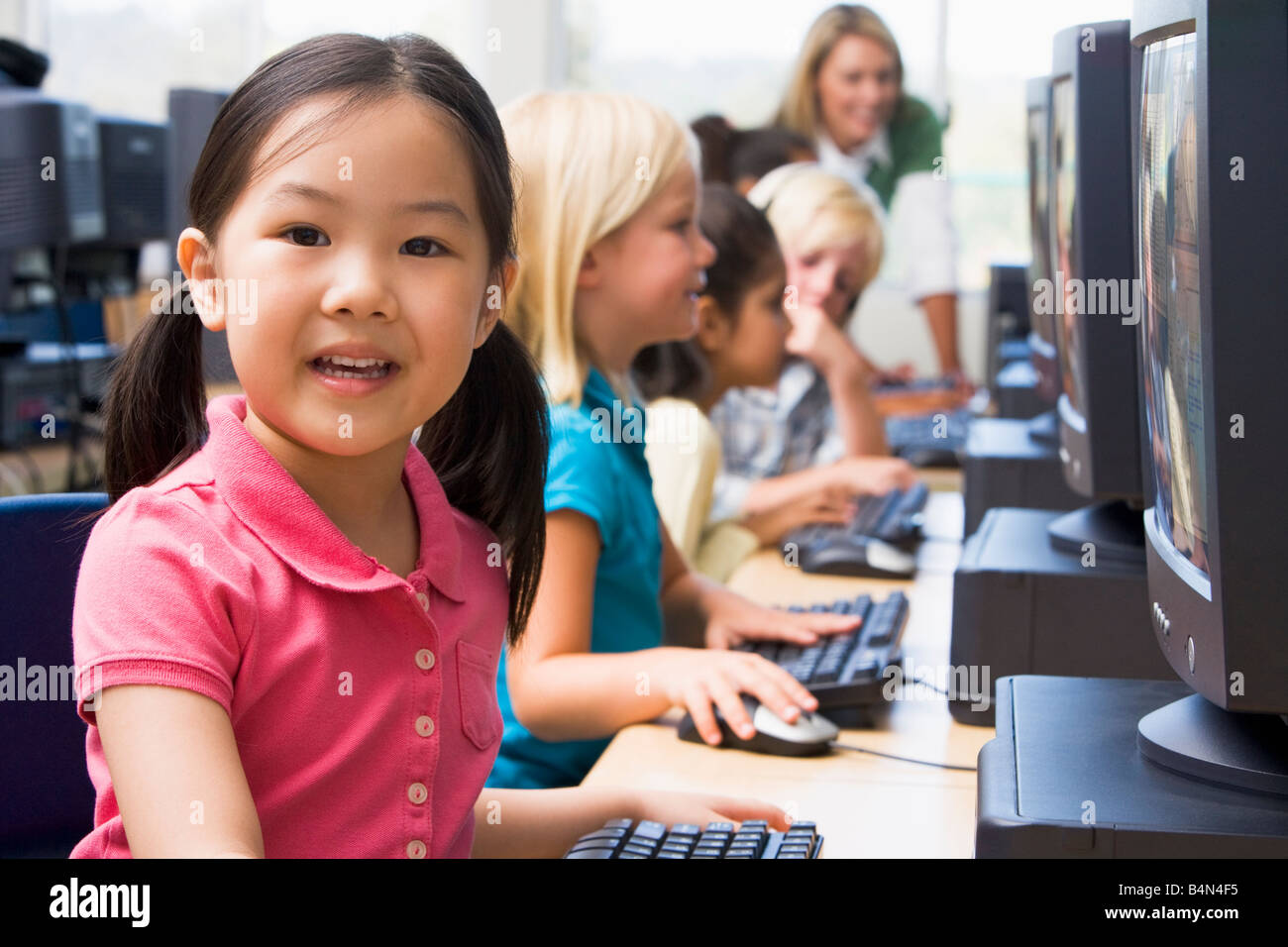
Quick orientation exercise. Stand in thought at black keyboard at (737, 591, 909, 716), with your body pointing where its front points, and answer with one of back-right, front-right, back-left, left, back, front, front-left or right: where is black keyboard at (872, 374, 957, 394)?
right

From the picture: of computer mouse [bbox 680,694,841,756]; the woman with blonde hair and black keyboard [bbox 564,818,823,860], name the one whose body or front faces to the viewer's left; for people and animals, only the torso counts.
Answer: the black keyboard

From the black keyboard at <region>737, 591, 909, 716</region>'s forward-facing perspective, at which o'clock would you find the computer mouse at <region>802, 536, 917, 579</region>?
The computer mouse is roughly at 3 o'clock from the black keyboard.

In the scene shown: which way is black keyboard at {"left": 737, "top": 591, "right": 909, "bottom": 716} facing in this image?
to the viewer's left

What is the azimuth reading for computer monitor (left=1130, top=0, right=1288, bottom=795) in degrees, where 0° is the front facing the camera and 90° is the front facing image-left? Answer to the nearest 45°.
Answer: approximately 90°

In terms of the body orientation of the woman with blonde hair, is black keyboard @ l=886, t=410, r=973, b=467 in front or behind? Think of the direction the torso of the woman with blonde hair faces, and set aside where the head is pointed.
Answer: in front

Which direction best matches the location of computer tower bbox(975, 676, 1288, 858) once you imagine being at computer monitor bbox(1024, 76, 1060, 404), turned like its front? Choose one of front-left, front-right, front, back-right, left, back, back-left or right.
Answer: left

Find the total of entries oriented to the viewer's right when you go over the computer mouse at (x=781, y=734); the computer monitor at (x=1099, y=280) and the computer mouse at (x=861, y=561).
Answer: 2

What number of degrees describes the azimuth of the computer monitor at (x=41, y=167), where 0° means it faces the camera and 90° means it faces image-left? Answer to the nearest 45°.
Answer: approximately 135°

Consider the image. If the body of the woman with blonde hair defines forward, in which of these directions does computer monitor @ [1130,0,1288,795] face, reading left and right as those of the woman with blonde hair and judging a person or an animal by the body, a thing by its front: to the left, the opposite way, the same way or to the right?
to the right

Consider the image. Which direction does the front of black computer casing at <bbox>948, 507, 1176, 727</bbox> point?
to the viewer's left

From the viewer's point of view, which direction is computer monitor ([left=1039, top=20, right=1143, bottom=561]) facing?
to the viewer's left

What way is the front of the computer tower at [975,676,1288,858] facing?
to the viewer's left
